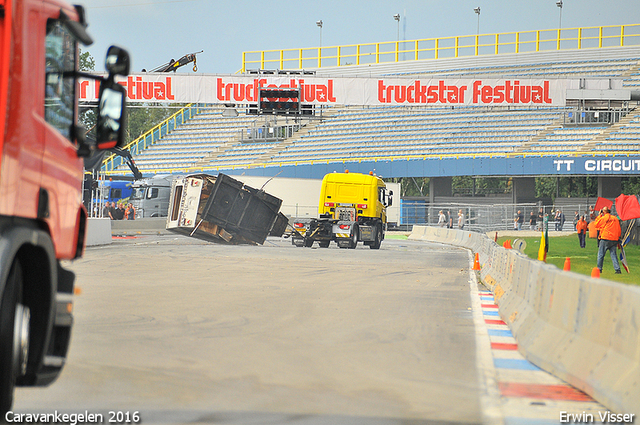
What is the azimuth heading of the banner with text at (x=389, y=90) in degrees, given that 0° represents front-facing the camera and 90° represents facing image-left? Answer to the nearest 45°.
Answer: approximately 0°
